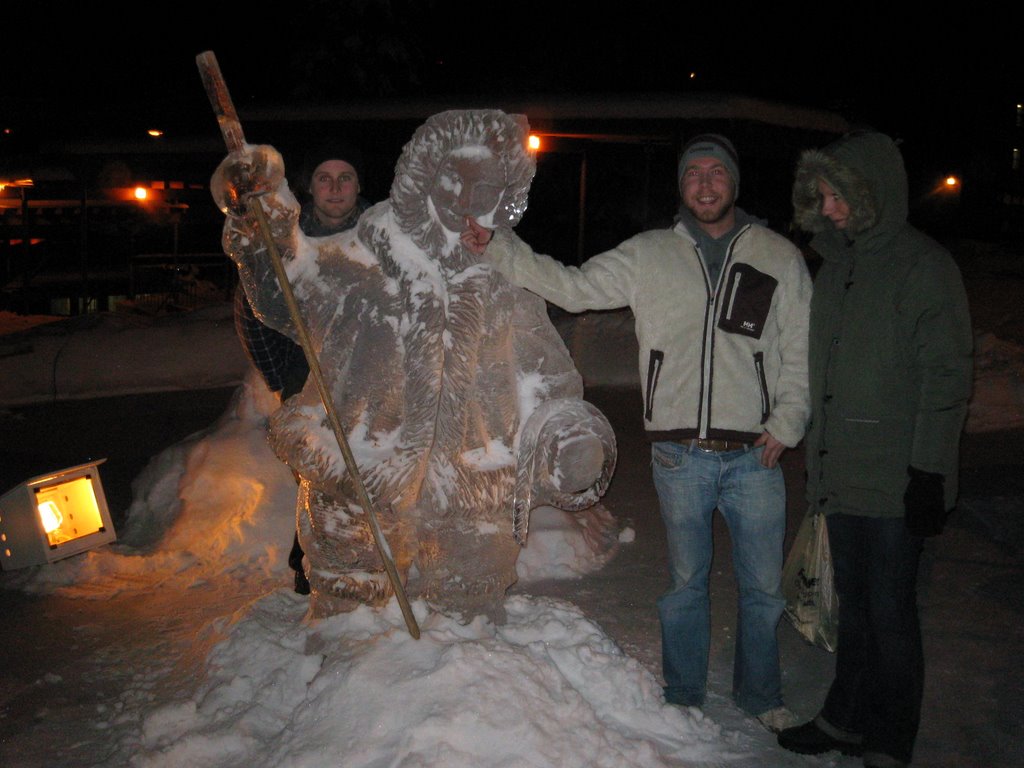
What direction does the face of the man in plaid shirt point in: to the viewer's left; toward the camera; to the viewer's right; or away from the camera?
toward the camera

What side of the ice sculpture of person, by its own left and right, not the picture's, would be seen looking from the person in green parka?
left

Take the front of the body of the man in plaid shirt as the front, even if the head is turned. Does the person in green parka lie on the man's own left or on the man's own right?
on the man's own left

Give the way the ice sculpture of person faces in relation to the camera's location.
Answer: facing the viewer

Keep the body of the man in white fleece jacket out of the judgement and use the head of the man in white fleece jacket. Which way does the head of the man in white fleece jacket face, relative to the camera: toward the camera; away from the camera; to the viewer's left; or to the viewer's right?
toward the camera

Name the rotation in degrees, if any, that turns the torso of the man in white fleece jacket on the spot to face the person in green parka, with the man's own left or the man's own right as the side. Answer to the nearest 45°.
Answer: approximately 90° to the man's own left

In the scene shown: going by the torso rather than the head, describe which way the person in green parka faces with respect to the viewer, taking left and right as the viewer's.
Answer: facing the viewer and to the left of the viewer

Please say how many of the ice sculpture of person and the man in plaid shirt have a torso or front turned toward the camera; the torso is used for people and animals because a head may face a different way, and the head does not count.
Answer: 2

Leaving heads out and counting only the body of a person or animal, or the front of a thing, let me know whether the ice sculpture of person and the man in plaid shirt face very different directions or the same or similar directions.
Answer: same or similar directions

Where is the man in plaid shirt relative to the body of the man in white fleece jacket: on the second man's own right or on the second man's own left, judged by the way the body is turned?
on the second man's own right

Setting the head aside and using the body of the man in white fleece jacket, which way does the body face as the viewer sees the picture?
toward the camera

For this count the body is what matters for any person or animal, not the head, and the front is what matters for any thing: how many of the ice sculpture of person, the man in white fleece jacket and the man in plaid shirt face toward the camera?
3

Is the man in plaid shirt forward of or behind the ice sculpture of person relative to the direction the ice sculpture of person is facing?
behind

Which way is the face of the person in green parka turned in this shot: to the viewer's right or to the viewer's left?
to the viewer's left

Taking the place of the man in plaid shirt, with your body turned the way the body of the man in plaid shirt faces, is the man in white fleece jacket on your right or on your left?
on your left
